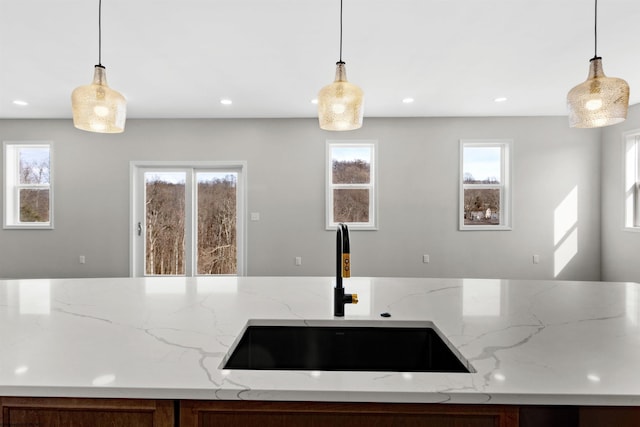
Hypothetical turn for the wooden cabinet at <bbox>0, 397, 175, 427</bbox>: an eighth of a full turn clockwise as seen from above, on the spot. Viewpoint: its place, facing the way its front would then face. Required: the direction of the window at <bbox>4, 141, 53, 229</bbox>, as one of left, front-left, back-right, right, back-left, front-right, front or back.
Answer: back-right

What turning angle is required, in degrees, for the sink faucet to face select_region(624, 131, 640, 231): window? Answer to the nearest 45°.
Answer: approximately 135° to its left

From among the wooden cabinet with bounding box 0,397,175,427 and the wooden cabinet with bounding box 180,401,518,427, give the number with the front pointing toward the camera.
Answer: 2

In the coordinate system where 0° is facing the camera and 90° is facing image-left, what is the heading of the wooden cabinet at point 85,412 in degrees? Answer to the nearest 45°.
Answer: approximately 0°

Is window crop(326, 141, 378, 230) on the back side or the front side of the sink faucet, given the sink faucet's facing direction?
on the back side

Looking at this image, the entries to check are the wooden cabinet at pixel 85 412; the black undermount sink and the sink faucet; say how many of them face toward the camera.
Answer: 3
